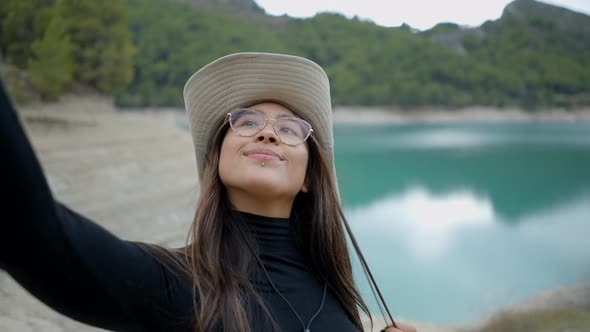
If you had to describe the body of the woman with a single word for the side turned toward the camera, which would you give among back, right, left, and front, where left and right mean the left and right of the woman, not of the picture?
front

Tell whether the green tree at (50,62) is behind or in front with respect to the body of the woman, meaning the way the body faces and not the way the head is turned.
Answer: behind

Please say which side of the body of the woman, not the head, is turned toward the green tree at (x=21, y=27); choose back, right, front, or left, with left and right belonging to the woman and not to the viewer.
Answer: back

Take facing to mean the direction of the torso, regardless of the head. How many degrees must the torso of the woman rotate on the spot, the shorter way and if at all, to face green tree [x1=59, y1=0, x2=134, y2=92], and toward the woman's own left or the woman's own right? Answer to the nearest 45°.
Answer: approximately 180°
